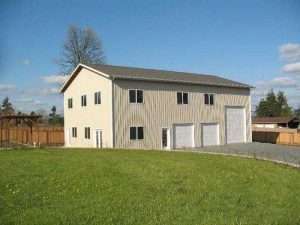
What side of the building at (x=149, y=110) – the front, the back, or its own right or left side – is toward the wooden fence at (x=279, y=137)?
left

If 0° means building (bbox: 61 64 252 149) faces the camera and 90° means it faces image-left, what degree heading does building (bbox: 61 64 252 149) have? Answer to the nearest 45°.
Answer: approximately 315°
